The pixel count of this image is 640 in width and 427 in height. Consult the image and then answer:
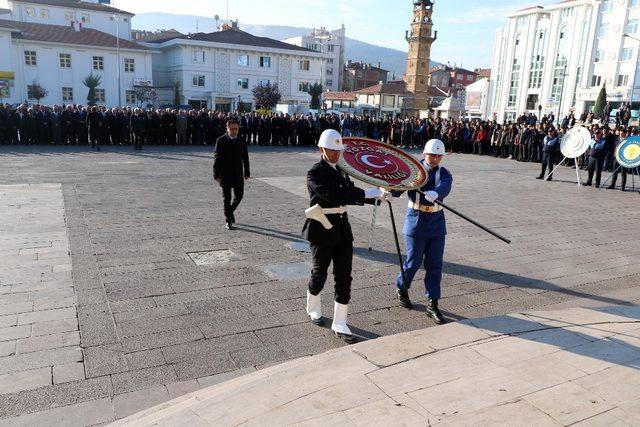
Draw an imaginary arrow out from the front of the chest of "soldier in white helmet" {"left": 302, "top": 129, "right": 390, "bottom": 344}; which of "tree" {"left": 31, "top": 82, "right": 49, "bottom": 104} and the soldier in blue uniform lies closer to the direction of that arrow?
the soldier in blue uniform

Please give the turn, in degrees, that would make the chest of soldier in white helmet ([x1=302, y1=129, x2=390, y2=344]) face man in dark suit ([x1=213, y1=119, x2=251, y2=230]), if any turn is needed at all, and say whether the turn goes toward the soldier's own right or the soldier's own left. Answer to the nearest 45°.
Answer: approximately 180°

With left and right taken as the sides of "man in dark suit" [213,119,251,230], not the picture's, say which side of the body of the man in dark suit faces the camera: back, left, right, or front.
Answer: front

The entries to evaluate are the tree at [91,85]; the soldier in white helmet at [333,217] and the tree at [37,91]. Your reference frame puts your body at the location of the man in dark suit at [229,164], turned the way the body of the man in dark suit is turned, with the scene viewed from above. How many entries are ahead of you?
1

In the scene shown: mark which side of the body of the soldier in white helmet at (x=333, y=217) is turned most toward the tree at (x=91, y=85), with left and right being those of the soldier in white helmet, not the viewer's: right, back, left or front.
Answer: back

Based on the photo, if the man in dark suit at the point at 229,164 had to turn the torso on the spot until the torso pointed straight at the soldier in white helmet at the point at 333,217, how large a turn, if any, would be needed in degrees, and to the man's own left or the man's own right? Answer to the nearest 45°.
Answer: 0° — they already face them

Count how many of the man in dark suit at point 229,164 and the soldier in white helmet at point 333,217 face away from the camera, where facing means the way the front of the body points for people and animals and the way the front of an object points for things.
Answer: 0

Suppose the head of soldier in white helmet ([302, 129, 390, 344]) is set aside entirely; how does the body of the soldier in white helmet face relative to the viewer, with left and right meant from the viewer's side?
facing the viewer and to the right of the viewer
